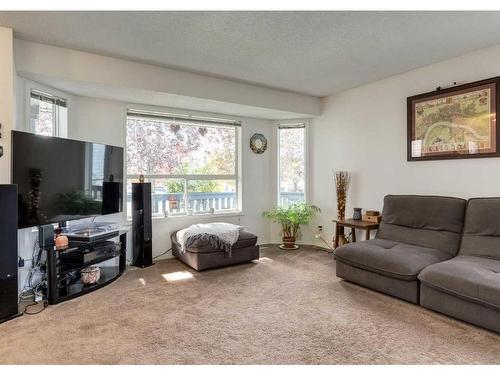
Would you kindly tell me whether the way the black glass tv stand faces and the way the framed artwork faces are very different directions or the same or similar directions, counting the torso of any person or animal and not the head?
very different directions

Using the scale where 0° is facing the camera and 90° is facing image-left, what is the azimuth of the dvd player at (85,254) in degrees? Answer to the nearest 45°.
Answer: approximately 315°

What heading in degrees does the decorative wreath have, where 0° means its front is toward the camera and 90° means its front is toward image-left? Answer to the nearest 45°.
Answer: approximately 0°

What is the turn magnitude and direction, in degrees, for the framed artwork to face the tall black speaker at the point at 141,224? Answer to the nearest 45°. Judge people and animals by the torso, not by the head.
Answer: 0° — it already faces it

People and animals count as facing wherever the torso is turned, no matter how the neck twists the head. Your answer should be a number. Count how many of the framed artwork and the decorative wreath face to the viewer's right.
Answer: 0

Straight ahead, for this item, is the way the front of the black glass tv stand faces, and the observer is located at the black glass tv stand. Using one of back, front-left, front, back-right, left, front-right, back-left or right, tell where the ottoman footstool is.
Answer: front-left

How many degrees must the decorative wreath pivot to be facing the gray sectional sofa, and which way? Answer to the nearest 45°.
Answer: approximately 45° to its left

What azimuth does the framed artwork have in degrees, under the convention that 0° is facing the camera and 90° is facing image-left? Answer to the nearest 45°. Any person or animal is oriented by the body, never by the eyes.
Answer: approximately 45°

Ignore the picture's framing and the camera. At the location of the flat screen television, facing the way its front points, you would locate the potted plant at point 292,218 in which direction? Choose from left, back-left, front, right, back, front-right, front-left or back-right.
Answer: front-left

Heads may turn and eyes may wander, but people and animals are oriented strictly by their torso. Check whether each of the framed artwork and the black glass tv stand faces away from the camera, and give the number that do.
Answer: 0

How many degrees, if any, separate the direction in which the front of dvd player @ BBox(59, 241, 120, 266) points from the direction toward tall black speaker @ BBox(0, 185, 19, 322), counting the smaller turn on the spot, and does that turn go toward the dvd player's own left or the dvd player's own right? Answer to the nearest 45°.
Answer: approximately 90° to the dvd player's own right
